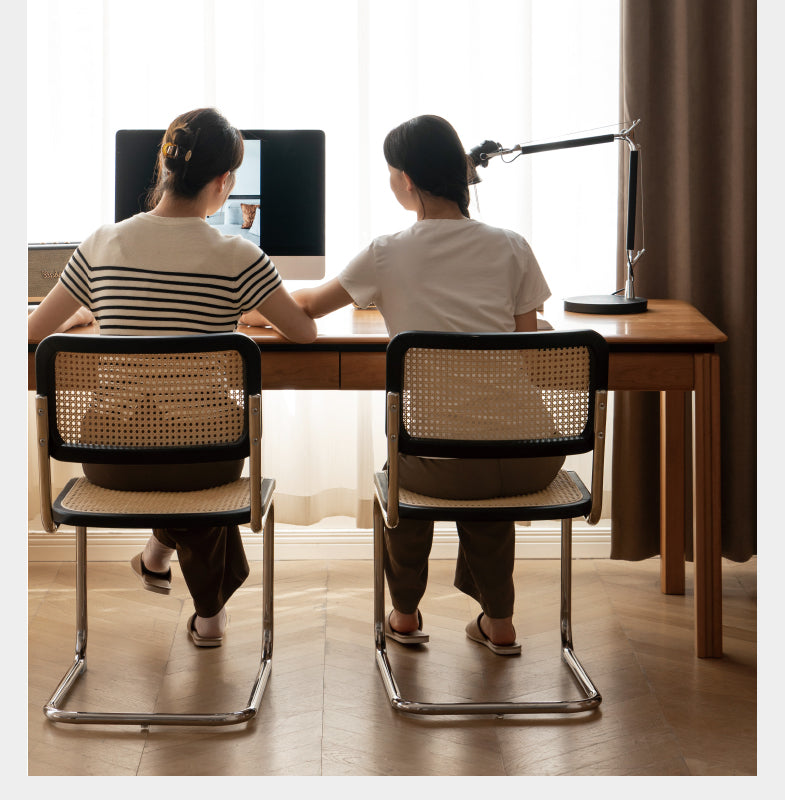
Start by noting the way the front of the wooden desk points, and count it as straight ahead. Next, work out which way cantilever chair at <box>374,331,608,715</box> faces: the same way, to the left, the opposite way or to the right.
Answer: the opposite way

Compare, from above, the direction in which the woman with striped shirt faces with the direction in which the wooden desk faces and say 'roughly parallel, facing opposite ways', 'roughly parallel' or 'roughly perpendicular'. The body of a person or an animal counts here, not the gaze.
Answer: roughly parallel, facing opposite ways

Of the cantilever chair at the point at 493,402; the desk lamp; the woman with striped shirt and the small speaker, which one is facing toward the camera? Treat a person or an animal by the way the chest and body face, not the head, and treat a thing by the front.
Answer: the small speaker

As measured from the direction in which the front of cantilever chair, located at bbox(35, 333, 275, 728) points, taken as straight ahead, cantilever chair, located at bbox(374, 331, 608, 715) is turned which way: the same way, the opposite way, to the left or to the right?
the same way

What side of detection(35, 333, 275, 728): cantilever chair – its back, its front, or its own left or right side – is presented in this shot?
back

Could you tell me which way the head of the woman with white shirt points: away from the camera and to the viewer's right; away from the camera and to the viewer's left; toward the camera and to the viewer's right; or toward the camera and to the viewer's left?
away from the camera and to the viewer's left

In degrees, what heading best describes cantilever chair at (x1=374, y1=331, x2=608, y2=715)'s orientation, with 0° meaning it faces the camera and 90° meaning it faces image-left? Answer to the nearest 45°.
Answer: approximately 180°

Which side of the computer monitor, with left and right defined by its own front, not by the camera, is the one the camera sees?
front

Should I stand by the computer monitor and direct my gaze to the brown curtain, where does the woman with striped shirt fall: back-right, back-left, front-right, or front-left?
back-right

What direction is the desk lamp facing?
to the viewer's left

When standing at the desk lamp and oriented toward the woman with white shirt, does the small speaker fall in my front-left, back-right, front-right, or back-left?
front-right

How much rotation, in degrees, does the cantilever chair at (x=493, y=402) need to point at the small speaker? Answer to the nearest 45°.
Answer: approximately 45° to its left
